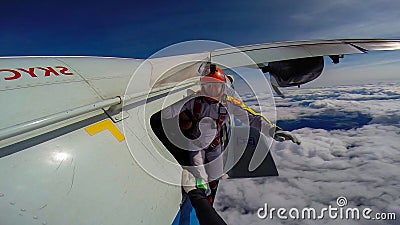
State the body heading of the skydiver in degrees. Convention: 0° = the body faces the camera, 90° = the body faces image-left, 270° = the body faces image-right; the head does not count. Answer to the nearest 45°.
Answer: approximately 0°
